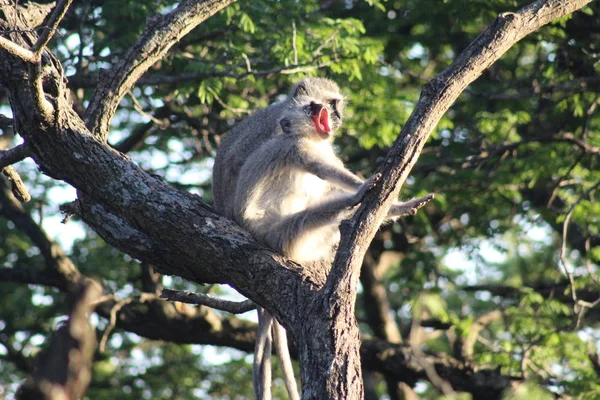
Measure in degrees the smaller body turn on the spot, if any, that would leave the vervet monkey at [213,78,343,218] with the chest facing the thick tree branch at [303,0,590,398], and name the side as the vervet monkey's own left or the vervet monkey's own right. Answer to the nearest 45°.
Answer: approximately 45° to the vervet monkey's own right

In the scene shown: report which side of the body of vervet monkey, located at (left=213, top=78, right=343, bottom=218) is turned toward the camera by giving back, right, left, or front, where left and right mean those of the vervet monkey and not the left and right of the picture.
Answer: right
